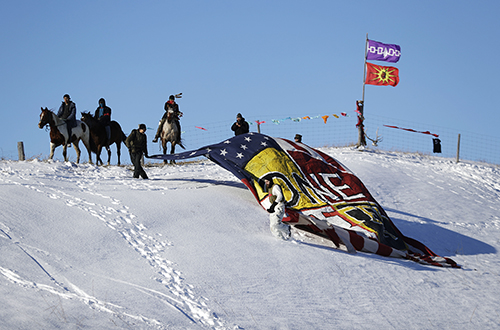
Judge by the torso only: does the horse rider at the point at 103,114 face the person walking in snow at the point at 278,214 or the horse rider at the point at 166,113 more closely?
the person walking in snow

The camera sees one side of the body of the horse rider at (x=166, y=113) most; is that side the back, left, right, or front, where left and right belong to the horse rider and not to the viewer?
front

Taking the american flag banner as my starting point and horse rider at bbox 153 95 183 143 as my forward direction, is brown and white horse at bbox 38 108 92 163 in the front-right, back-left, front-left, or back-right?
front-left

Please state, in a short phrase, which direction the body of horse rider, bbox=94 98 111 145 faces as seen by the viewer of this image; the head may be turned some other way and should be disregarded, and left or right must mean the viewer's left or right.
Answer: facing the viewer and to the left of the viewer

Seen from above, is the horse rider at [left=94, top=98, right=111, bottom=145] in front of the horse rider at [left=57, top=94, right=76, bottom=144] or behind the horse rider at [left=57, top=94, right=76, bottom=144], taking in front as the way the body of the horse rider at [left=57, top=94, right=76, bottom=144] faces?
behind

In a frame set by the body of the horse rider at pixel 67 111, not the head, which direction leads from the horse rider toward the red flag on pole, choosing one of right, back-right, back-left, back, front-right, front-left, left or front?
back-left

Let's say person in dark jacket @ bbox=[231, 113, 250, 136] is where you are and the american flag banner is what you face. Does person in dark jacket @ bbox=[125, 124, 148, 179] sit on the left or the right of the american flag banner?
right

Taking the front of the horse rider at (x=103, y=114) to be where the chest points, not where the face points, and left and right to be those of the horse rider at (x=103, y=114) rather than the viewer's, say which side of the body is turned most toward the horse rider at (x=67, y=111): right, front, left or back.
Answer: front

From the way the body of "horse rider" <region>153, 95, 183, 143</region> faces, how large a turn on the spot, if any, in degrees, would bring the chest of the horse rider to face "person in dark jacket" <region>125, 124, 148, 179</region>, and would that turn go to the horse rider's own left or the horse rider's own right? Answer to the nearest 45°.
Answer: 0° — they already face them

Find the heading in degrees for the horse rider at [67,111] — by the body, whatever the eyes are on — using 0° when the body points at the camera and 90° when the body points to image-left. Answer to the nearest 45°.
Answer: approximately 45°

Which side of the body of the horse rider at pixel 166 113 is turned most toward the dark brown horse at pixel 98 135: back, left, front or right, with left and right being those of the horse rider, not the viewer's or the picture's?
right

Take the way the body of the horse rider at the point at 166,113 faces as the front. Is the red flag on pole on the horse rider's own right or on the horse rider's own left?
on the horse rider's own left
